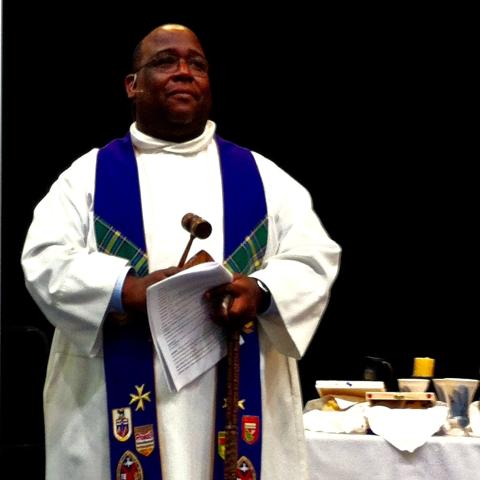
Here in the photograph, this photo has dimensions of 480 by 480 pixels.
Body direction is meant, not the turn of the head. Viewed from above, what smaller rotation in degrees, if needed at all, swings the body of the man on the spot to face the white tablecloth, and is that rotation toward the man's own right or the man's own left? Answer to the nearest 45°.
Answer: approximately 135° to the man's own left

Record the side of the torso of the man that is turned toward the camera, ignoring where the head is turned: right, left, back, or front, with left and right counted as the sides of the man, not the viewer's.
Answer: front

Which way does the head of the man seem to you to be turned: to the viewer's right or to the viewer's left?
to the viewer's right

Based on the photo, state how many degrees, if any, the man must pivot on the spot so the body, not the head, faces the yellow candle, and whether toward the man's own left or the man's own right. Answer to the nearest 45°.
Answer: approximately 135° to the man's own left
